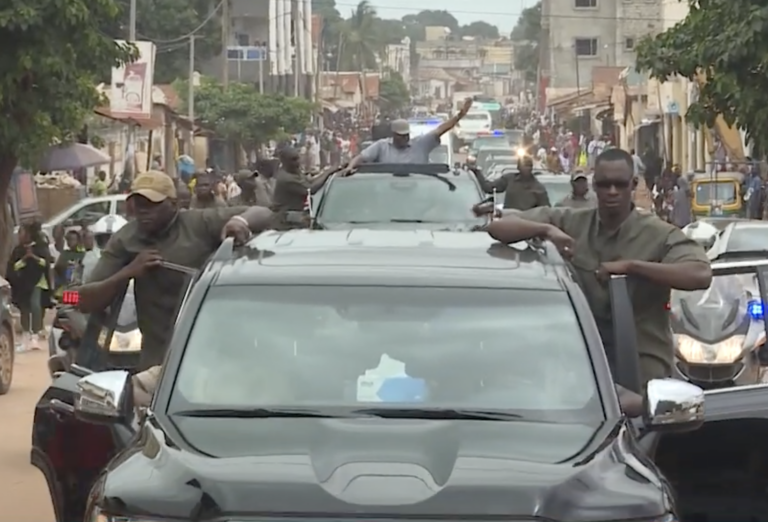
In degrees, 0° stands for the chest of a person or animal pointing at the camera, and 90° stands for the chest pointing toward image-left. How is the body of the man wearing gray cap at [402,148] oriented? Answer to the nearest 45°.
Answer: approximately 0°

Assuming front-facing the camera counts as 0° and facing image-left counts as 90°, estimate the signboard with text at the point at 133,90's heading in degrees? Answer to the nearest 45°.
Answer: approximately 0°

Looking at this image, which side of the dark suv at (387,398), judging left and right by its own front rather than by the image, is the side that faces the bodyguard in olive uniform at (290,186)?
back

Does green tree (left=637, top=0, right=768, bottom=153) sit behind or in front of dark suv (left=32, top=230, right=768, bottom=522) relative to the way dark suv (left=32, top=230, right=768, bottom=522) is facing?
behind
